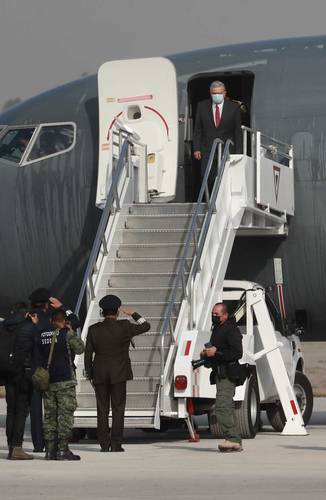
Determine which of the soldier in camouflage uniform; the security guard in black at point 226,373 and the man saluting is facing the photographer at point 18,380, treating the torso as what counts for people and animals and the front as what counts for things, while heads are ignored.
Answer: the security guard in black

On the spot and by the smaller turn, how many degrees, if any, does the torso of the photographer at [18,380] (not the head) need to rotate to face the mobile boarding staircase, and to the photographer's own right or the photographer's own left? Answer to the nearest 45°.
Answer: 0° — they already face it

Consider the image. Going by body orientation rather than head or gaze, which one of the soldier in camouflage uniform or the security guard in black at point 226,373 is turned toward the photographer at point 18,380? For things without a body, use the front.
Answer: the security guard in black

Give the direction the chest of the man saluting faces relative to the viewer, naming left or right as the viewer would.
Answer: facing away from the viewer

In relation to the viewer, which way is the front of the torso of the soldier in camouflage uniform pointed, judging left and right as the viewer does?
facing away from the viewer and to the right of the viewer

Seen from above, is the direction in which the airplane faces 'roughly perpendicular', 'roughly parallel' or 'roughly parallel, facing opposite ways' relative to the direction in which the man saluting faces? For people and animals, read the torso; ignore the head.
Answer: roughly perpendicular

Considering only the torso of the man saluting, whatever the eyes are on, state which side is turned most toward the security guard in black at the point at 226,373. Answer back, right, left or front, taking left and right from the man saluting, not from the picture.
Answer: right

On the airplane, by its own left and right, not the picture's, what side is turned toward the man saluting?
left

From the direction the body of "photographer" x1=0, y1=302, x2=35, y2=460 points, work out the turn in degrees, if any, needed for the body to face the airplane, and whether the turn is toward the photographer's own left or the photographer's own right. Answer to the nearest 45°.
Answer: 0° — they already face it

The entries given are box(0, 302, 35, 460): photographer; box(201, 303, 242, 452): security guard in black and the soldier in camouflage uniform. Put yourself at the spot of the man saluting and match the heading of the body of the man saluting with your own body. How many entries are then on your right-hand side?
1

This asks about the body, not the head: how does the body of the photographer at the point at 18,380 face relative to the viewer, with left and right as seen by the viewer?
facing away from the viewer and to the right of the viewer

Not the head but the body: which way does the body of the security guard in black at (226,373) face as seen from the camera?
to the viewer's left

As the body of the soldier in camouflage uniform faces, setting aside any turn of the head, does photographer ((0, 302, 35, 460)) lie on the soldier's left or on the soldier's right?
on the soldier's left
